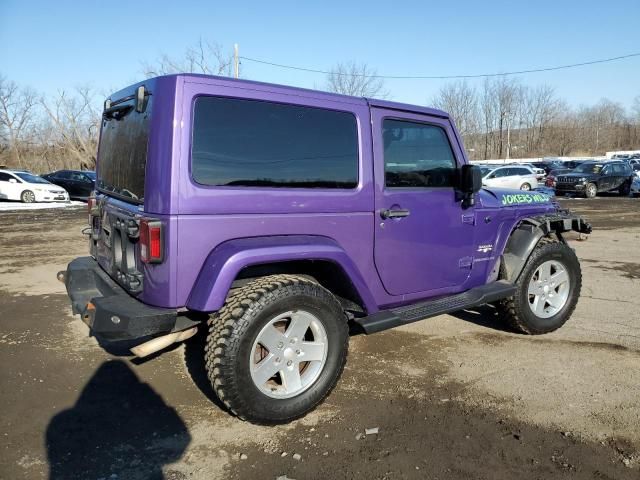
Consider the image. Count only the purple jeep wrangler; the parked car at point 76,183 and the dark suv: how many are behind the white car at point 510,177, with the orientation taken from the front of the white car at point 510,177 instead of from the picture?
1

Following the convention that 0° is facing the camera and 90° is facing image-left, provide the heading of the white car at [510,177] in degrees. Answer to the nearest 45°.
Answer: approximately 45°

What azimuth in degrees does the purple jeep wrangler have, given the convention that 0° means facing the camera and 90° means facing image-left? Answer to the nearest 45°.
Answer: approximately 225°

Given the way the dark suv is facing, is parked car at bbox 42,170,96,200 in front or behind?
in front

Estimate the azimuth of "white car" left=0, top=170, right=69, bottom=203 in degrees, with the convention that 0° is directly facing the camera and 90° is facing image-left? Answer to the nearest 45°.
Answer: approximately 315°

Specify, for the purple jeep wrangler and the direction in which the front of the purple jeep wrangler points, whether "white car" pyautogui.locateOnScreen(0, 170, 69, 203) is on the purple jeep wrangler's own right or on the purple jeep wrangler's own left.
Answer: on the purple jeep wrangler's own left

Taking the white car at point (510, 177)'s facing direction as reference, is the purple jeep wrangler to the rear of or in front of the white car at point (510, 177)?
in front

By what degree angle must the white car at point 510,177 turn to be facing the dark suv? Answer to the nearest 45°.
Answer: approximately 180°

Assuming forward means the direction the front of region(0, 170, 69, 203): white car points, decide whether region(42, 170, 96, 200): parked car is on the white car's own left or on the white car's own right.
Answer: on the white car's own left
